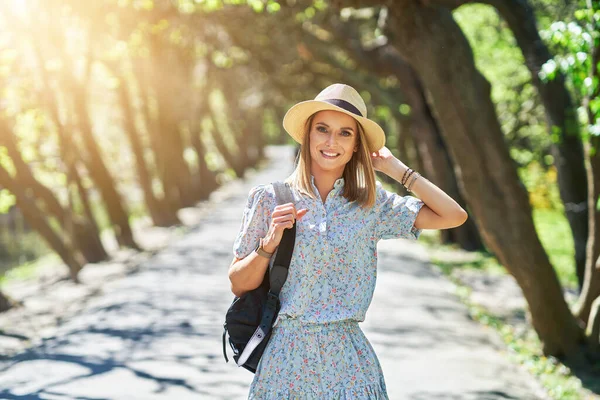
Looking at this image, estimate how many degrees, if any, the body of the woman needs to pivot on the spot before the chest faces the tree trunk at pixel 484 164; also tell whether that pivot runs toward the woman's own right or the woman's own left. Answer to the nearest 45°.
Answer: approximately 180°

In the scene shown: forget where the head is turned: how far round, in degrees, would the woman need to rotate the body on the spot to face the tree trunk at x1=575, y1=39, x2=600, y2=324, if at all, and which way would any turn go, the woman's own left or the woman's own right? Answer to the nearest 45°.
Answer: approximately 135° to the woman's own left

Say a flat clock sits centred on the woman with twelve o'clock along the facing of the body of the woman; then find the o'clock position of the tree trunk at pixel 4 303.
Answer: The tree trunk is roughly at 5 o'clock from the woman.

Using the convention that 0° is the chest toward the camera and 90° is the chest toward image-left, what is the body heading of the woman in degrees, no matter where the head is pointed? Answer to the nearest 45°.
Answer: approximately 0°

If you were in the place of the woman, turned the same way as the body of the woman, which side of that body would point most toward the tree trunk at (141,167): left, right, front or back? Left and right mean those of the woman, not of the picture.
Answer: back

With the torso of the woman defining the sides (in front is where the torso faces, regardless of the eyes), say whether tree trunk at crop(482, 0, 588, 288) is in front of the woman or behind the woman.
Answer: behind

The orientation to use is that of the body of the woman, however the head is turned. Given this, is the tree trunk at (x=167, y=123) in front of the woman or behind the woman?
behind

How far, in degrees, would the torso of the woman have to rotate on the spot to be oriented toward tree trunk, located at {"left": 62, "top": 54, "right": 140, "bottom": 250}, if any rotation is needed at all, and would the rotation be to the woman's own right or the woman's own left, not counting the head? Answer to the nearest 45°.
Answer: approximately 180°
